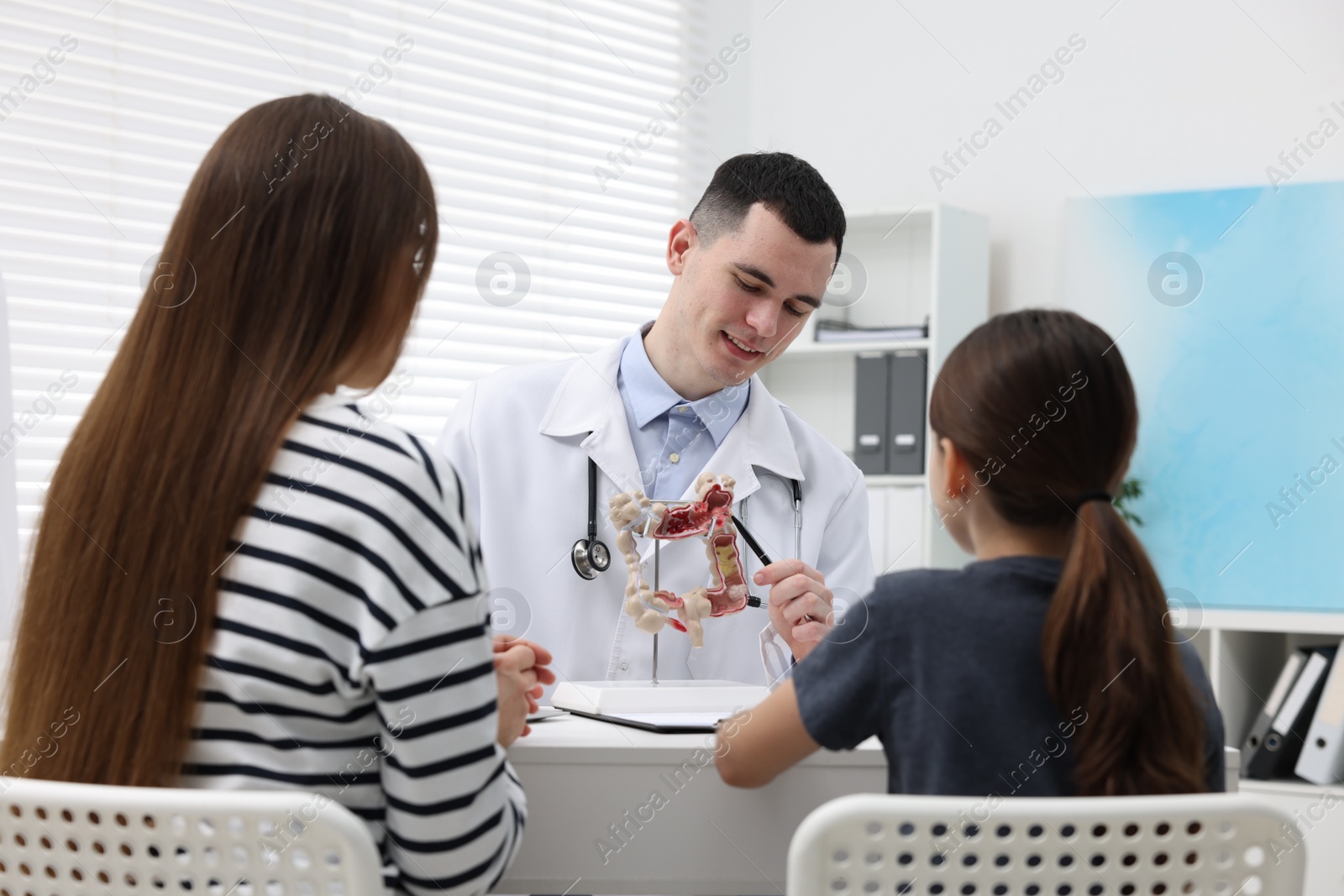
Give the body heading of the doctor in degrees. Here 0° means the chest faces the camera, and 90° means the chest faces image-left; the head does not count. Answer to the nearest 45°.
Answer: approximately 0°

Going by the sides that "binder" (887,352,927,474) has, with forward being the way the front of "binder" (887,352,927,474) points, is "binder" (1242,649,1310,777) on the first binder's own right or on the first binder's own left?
on the first binder's own left

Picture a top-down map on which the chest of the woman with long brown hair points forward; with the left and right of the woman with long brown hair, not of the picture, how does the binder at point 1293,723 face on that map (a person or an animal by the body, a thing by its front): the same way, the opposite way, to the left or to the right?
the opposite way

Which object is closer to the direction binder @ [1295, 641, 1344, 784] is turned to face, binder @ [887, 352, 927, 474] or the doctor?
the doctor

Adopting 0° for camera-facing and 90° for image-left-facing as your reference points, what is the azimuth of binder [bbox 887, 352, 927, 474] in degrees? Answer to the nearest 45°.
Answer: approximately 0°

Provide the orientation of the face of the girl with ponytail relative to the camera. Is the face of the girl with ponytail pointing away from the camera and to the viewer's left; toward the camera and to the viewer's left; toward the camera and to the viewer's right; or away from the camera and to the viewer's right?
away from the camera and to the viewer's left

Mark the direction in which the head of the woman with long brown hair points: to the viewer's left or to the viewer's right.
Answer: to the viewer's right

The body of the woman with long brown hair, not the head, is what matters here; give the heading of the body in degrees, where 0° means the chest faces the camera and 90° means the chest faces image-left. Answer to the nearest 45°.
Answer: approximately 225°

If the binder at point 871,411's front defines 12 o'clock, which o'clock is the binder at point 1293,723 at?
the binder at point 1293,723 is roughly at 10 o'clock from the binder at point 871,411.
